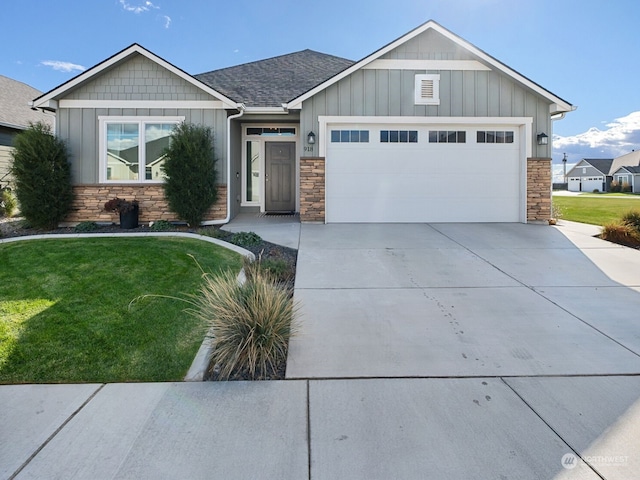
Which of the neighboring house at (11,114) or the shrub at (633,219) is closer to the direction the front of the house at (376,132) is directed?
the shrub

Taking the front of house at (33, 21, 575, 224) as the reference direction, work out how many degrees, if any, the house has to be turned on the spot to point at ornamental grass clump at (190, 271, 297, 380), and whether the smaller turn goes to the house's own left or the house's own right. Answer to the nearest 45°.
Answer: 0° — it already faces it

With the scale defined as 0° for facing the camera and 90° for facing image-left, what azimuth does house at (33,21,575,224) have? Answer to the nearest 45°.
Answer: approximately 0°

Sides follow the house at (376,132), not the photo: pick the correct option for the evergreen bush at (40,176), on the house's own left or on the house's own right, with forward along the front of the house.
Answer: on the house's own right

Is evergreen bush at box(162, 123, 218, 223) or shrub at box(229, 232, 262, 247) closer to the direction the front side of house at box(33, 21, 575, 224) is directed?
the shrub
